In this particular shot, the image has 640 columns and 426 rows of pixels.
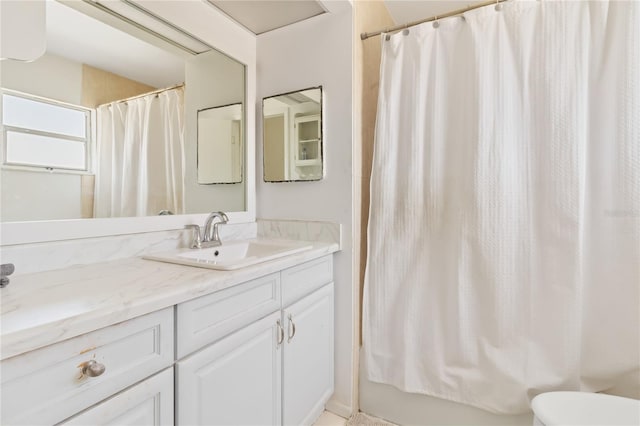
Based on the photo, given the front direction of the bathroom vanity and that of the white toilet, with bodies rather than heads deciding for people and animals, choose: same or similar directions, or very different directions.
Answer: very different directions

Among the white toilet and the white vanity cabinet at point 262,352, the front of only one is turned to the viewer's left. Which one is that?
the white toilet

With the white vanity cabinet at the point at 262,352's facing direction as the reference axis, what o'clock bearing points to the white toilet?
The white toilet is roughly at 11 o'clock from the white vanity cabinet.

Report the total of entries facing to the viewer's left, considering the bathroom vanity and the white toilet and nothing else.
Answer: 1

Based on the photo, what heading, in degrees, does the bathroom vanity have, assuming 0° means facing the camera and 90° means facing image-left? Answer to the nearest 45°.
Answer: approximately 315°

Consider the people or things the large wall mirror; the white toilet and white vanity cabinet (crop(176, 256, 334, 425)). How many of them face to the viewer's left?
1

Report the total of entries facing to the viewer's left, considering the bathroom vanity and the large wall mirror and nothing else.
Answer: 0

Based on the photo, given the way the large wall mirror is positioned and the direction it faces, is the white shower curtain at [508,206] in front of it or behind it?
in front

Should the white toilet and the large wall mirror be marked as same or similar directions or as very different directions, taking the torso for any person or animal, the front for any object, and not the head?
very different directions

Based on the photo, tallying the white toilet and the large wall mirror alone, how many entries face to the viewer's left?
1

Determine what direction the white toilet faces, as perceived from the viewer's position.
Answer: facing to the left of the viewer
